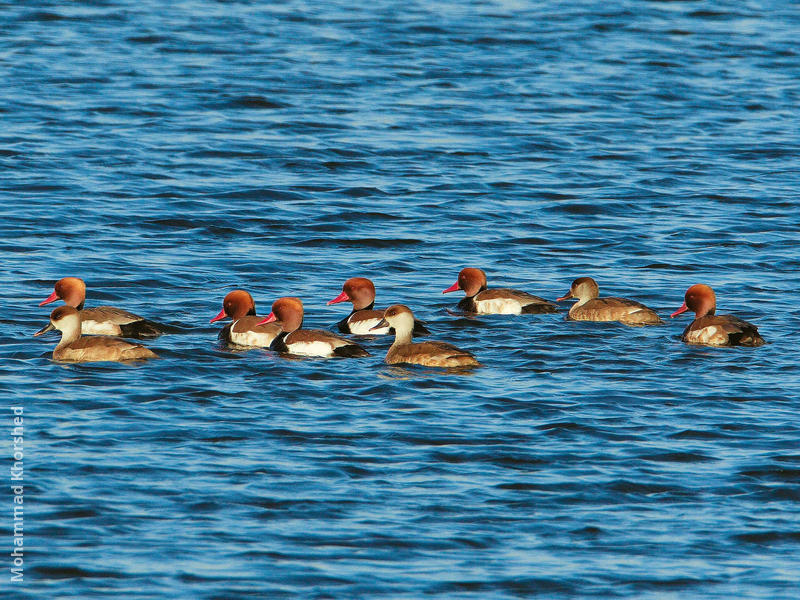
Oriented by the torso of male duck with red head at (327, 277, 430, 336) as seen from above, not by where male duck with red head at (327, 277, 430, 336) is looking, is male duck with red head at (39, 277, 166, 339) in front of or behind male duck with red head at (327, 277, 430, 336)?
in front

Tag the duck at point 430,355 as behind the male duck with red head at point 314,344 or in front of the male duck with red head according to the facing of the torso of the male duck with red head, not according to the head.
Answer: behind

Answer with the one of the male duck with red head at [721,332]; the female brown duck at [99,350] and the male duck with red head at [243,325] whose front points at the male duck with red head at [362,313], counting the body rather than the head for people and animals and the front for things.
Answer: the male duck with red head at [721,332]

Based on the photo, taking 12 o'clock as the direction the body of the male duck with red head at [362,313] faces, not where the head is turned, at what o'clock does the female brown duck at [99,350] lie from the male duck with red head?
The female brown duck is roughly at 11 o'clock from the male duck with red head.

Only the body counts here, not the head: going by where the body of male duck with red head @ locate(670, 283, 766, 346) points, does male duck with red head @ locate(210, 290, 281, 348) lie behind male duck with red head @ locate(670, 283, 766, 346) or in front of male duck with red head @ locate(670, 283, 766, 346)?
in front

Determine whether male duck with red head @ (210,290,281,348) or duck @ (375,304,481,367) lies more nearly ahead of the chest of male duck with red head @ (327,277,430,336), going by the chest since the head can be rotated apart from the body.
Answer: the male duck with red head

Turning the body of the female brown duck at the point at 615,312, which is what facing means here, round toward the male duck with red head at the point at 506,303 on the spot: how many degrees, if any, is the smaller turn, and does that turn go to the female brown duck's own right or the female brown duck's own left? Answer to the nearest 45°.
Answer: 0° — it already faces it

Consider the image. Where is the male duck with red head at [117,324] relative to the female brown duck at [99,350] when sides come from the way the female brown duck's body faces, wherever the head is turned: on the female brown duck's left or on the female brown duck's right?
on the female brown duck's right

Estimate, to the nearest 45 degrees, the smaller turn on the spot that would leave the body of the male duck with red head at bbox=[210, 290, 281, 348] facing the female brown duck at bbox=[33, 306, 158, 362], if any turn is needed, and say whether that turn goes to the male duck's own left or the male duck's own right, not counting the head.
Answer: approximately 45° to the male duck's own left

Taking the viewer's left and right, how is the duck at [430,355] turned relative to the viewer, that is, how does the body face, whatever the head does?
facing to the left of the viewer

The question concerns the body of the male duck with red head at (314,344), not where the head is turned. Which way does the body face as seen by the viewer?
to the viewer's left

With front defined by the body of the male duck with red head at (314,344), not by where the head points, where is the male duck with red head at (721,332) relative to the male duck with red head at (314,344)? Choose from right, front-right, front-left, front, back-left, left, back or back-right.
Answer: back

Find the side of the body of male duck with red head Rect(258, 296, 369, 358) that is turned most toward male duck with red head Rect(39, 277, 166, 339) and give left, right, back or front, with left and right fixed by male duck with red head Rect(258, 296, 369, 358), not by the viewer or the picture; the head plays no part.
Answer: front

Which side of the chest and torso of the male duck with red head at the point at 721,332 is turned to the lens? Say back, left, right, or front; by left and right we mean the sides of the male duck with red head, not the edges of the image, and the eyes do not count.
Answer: left

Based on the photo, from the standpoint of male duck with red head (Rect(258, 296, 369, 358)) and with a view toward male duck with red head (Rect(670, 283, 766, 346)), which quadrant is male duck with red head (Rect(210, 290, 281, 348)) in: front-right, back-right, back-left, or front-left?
back-left

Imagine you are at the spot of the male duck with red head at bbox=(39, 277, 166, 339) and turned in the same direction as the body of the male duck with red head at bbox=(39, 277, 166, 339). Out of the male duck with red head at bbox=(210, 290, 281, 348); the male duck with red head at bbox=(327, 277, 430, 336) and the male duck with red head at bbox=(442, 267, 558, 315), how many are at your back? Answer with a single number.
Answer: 3

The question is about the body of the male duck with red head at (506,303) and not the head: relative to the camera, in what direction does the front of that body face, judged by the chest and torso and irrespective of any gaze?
to the viewer's left

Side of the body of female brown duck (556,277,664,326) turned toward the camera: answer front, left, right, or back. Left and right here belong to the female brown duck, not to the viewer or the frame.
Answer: left

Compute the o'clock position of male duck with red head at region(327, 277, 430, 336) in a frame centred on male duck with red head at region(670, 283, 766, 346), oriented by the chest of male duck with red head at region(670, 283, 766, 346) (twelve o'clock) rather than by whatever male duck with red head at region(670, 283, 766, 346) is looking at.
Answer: male duck with red head at region(327, 277, 430, 336) is roughly at 12 o'clock from male duck with red head at region(670, 283, 766, 346).
